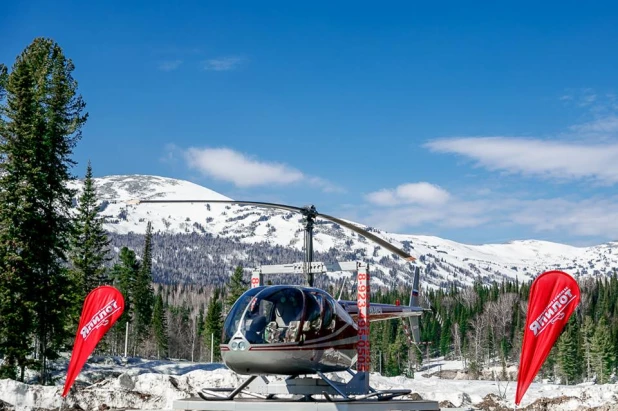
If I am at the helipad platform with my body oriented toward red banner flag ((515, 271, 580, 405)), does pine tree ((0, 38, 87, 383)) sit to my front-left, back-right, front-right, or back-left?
back-left

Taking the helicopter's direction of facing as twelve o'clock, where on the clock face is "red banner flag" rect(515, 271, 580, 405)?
The red banner flag is roughly at 8 o'clock from the helicopter.

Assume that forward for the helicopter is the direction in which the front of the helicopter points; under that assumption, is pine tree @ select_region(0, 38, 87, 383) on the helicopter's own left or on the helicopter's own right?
on the helicopter's own right

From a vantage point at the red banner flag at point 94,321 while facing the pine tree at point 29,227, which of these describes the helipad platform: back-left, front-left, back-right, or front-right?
back-right

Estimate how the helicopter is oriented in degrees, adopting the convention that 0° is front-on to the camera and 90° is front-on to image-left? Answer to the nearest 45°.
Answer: approximately 45°
